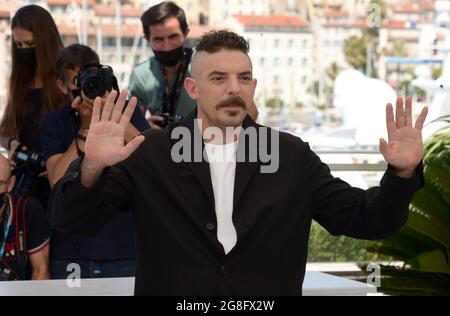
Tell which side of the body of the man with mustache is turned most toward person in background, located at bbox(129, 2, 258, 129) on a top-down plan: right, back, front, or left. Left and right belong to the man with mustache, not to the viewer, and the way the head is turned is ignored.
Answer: back

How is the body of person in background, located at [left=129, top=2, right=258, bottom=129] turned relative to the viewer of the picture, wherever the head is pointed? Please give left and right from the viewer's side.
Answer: facing the viewer

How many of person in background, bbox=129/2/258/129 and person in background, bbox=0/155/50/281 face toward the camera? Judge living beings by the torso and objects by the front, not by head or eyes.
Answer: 2

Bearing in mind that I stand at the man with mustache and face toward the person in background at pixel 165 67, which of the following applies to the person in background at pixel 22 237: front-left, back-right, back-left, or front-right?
front-left

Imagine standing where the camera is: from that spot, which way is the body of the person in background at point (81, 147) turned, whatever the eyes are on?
toward the camera

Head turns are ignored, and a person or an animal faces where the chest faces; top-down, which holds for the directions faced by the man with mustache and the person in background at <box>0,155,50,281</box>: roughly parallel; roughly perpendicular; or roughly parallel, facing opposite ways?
roughly parallel

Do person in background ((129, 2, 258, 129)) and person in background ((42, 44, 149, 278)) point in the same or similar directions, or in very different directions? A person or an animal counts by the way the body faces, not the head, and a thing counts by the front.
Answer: same or similar directions

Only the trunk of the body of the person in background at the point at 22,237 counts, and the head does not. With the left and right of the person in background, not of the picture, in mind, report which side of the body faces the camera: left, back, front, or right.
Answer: front

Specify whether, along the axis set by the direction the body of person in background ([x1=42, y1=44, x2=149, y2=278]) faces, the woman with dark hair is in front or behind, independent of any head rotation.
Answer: behind

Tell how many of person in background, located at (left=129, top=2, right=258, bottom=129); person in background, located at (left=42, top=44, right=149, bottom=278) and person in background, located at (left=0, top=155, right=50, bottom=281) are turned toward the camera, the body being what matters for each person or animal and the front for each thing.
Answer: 3

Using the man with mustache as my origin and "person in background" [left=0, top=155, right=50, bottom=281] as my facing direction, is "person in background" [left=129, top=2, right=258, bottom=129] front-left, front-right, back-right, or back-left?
front-right
